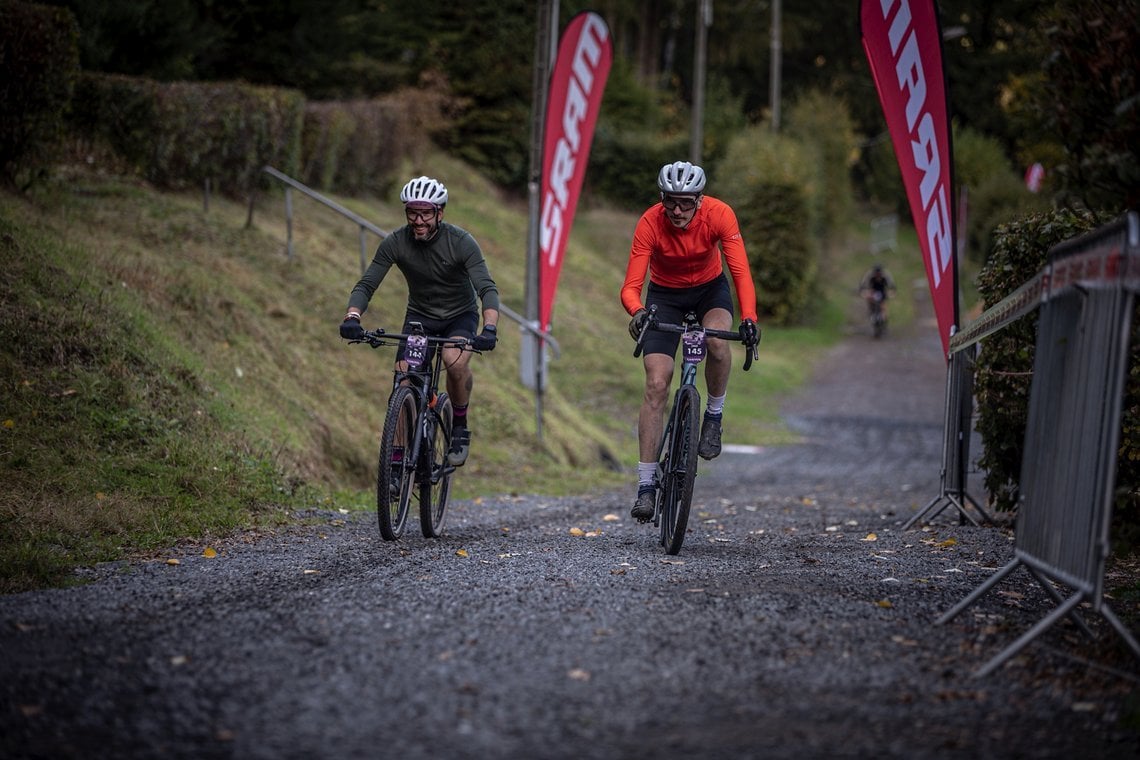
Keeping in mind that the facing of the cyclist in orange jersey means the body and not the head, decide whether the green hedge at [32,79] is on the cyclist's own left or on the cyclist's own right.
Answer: on the cyclist's own right

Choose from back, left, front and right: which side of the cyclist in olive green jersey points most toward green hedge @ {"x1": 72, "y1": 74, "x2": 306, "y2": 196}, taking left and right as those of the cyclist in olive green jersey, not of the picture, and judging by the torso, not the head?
back

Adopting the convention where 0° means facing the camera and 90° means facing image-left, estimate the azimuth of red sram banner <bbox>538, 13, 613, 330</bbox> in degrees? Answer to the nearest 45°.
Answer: approximately 0°

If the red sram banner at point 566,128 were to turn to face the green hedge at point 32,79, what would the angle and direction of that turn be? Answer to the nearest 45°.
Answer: approximately 45° to its right

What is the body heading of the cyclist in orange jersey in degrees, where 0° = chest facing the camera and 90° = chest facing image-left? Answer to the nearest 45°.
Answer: approximately 0°

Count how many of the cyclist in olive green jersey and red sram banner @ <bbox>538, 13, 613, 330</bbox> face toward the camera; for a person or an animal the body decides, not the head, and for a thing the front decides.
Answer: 2

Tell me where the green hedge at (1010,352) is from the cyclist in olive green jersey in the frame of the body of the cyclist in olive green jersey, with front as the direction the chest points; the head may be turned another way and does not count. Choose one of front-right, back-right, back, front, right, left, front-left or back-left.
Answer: left

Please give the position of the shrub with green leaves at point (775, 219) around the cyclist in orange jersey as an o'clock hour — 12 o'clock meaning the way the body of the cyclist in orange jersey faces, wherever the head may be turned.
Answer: The shrub with green leaves is roughly at 6 o'clock from the cyclist in orange jersey.
